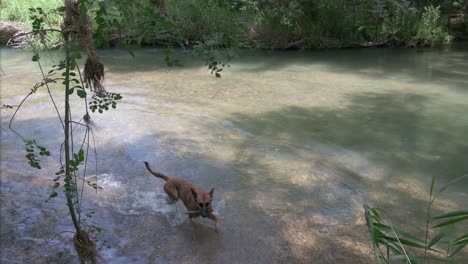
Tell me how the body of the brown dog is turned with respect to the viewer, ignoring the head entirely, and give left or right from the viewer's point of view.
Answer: facing the viewer and to the right of the viewer
